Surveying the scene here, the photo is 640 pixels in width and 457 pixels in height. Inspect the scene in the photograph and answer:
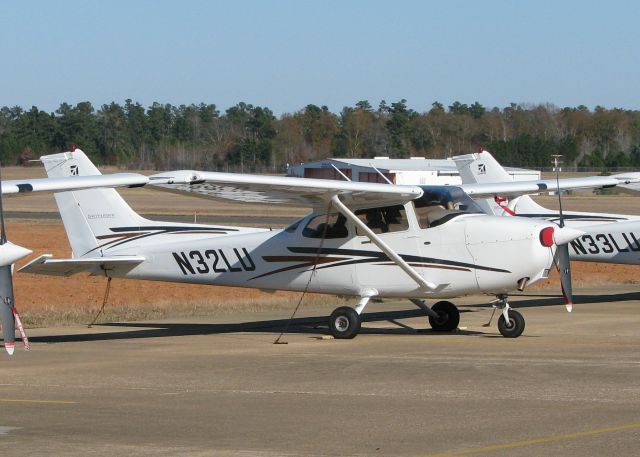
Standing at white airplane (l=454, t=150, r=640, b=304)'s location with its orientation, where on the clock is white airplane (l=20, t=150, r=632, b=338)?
white airplane (l=20, t=150, r=632, b=338) is roughly at 4 o'clock from white airplane (l=454, t=150, r=640, b=304).

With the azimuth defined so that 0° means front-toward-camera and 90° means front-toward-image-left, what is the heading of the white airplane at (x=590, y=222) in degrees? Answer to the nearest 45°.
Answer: approximately 270°
